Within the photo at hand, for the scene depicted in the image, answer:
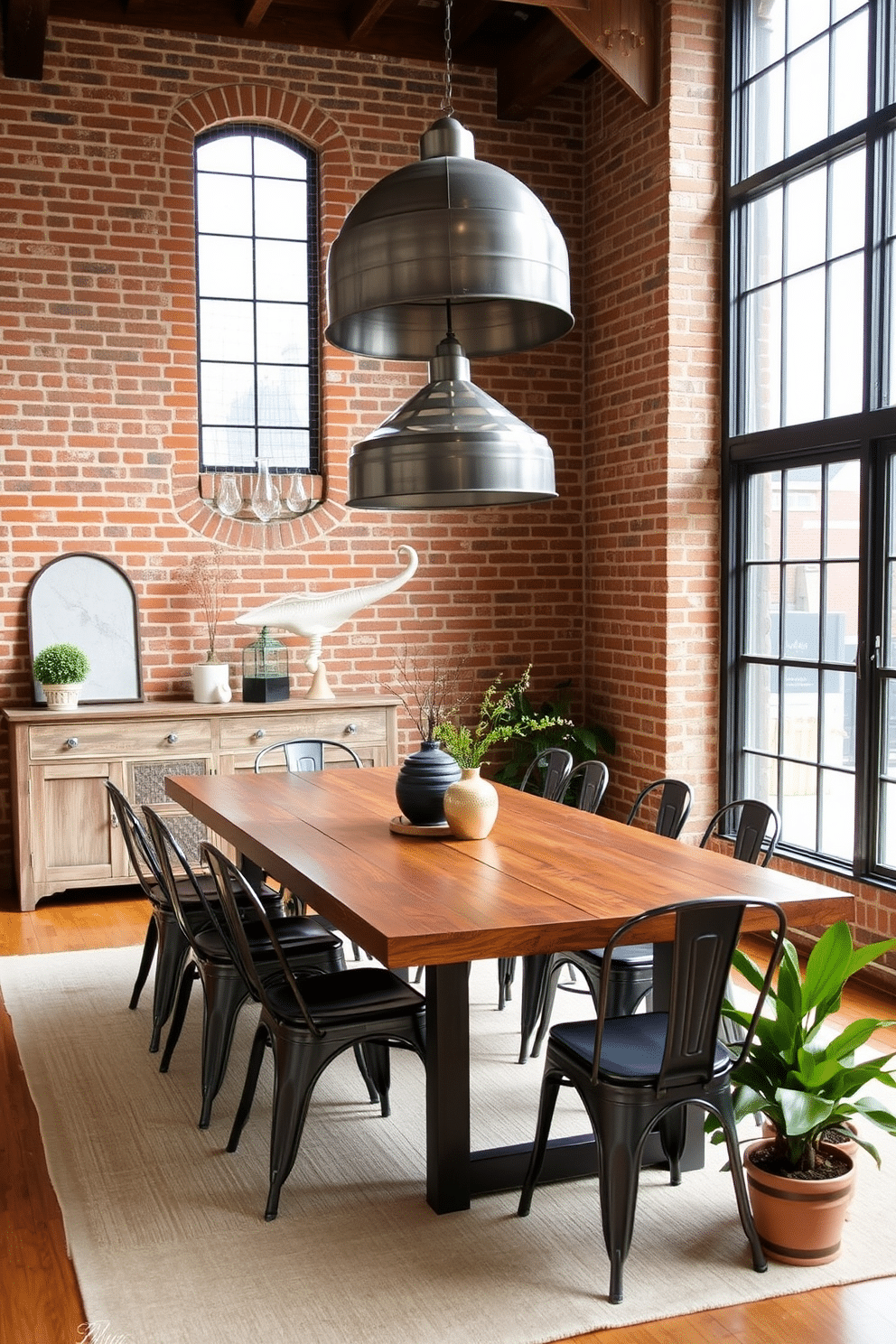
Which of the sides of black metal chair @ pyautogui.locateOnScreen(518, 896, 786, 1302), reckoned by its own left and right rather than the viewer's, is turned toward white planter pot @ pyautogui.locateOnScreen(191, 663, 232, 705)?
front

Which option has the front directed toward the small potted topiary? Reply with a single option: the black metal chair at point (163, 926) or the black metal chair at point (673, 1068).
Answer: the black metal chair at point (673, 1068)

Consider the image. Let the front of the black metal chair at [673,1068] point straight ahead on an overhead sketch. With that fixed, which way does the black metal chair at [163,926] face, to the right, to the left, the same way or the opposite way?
to the right

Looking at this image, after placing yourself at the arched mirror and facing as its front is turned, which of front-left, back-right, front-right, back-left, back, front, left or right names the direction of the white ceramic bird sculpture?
left

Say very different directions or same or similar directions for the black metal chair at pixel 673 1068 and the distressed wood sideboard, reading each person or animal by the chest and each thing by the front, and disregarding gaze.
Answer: very different directions

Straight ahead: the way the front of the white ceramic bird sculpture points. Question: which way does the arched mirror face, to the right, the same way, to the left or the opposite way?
to the right

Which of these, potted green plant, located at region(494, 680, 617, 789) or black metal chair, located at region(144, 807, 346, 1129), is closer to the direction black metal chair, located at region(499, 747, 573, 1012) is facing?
the black metal chair

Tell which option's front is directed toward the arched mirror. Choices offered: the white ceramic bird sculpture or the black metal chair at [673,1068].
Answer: the black metal chair

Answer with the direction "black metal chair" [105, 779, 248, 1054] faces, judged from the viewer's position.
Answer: facing to the right of the viewer

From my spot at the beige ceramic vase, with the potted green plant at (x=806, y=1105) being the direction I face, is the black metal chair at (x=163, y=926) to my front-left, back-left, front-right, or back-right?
back-right

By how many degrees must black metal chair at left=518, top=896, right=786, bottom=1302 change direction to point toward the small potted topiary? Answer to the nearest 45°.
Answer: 0° — it already faces it

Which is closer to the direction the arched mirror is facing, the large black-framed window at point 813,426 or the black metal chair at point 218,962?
the black metal chair

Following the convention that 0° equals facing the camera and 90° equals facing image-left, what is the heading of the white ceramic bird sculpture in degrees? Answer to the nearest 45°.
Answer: approximately 270°
